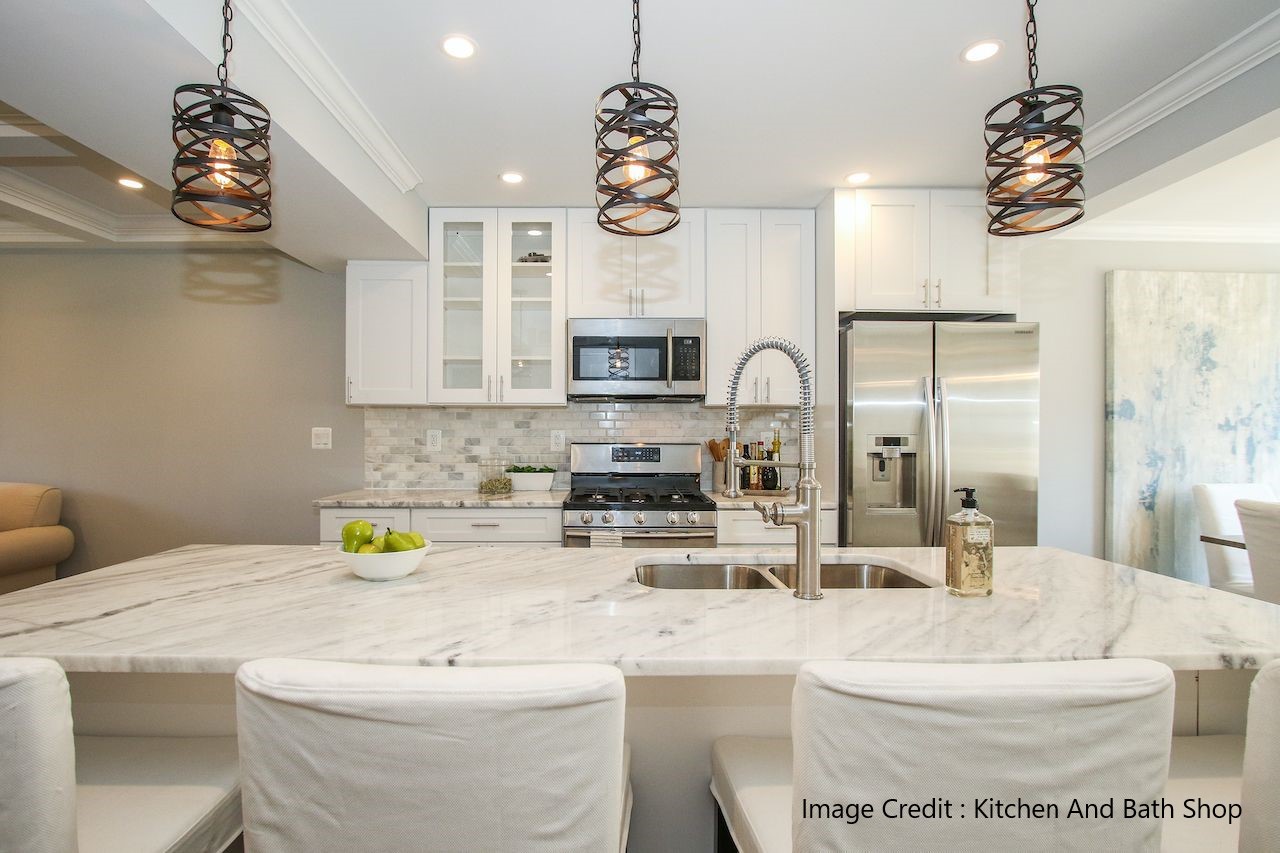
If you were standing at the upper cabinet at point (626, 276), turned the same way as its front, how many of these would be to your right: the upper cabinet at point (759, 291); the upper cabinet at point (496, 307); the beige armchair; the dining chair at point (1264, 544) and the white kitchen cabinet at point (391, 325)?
3

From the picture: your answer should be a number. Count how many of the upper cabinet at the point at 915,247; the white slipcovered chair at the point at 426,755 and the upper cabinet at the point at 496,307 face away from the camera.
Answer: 1

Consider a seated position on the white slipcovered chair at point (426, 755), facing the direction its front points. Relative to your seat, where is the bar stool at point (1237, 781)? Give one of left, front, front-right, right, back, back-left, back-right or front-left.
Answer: right

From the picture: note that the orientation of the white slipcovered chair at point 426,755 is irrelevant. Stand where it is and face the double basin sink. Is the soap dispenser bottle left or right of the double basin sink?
right

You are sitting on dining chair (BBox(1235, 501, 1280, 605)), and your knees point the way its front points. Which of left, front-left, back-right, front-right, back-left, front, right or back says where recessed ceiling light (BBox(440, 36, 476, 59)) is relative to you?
back

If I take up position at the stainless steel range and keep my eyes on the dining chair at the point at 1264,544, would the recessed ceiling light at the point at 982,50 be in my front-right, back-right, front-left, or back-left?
front-right

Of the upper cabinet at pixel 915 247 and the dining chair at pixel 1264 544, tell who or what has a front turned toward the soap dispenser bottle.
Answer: the upper cabinet

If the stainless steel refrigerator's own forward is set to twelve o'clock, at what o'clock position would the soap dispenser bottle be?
The soap dispenser bottle is roughly at 12 o'clock from the stainless steel refrigerator.

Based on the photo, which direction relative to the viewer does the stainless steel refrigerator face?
toward the camera

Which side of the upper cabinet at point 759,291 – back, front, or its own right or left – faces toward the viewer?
front

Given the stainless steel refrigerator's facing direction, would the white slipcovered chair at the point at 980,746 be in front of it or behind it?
in front

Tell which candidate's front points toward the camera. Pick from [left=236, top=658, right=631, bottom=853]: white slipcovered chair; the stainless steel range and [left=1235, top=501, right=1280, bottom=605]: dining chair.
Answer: the stainless steel range

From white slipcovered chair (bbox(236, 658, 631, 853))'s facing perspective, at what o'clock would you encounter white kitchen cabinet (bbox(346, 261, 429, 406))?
The white kitchen cabinet is roughly at 12 o'clock from the white slipcovered chair.

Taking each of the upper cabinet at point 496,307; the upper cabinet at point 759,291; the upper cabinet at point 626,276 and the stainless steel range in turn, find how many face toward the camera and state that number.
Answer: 4

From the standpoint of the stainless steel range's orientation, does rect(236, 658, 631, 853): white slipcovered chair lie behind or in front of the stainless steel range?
in front

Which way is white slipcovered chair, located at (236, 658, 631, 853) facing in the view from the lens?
facing away from the viewer

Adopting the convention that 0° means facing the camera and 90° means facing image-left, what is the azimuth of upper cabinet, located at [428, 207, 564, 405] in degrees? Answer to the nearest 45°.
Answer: approximately 0°
